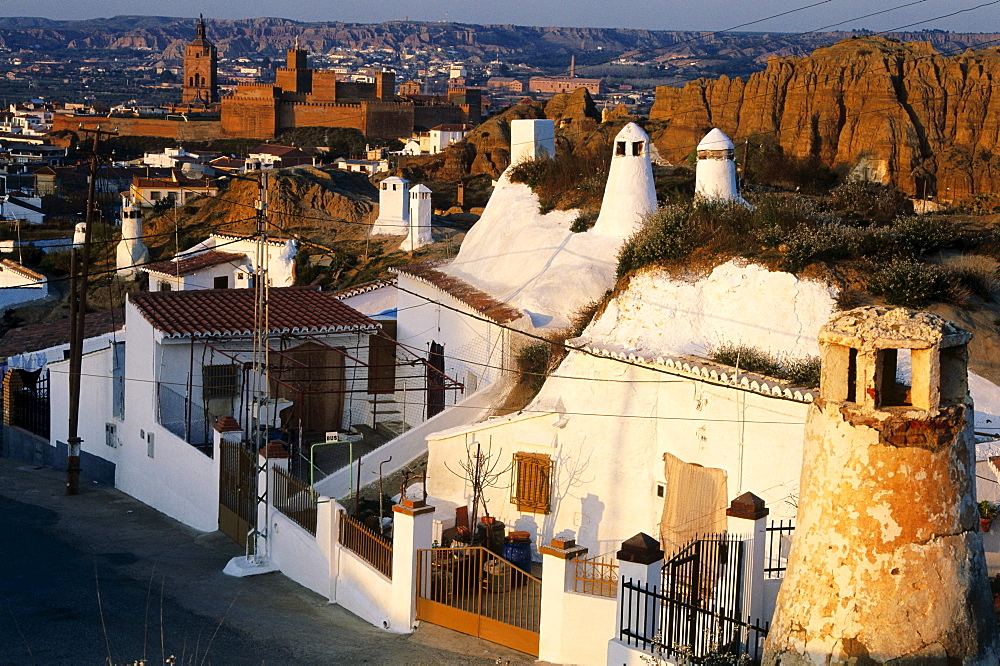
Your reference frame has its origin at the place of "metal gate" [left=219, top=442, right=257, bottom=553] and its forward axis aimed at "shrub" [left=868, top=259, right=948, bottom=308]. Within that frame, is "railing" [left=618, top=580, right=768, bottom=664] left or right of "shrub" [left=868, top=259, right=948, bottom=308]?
right

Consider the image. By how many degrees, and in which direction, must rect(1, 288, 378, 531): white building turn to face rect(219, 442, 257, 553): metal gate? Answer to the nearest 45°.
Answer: approximately 45° to its right
